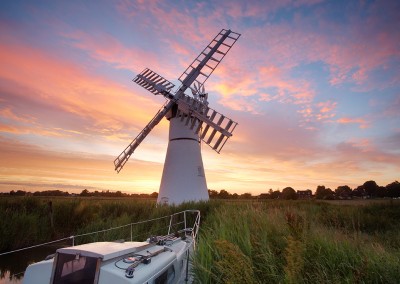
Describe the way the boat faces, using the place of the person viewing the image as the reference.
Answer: facing away from the viewer and to the right of the viewer
